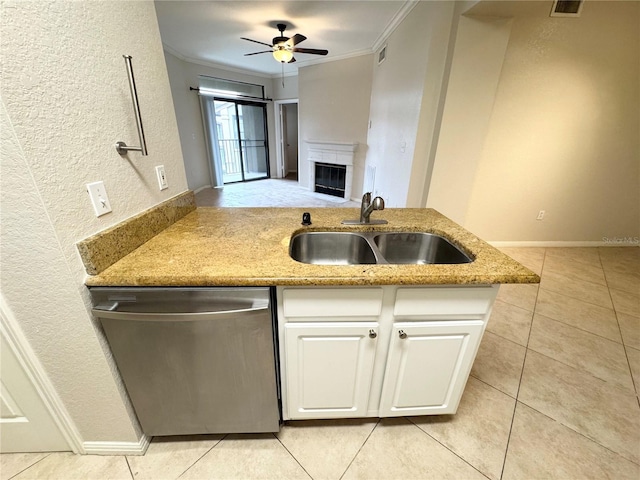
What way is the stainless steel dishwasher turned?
toward the camera

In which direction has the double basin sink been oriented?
toward the camera

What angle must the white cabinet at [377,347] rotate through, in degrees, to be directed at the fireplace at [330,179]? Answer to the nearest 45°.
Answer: approximately 180°

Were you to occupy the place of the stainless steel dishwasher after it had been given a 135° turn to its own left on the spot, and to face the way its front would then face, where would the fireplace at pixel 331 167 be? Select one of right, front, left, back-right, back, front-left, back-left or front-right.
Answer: front

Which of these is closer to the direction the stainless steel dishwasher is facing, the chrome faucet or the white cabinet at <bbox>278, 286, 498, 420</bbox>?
the white cabinet

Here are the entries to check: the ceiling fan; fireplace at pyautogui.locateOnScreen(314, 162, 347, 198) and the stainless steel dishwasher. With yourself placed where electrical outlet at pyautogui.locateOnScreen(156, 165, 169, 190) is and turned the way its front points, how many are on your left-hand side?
2

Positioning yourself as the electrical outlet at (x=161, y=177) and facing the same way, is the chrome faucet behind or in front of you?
in front

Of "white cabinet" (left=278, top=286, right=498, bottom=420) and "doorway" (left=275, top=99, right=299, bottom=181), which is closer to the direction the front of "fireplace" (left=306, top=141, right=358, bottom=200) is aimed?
the white cabinet

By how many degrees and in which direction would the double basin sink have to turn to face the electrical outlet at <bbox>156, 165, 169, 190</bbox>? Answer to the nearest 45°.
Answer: approximately 90° to its right

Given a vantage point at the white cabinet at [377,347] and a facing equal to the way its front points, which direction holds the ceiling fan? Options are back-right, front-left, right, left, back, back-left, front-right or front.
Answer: back-right

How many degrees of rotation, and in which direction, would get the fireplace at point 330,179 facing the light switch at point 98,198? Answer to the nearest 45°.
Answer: approximately 45° to its left

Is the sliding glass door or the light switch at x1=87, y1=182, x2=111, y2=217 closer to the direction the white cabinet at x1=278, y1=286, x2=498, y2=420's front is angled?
the light switch

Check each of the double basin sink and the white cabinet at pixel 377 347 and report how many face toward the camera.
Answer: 2

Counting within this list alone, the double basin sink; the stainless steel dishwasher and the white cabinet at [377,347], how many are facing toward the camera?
3

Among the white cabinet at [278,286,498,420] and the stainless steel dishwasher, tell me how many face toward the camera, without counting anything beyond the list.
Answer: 2

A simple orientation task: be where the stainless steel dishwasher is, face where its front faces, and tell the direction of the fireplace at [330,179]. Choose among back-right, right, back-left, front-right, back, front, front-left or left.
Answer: back-left

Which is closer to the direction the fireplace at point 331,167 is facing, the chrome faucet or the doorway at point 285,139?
the chrome faucet

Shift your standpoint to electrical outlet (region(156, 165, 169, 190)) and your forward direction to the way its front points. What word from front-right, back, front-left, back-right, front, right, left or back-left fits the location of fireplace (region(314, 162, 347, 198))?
left

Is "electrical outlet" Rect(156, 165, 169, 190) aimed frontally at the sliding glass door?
no

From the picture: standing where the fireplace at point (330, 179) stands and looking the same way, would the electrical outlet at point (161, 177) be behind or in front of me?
in front

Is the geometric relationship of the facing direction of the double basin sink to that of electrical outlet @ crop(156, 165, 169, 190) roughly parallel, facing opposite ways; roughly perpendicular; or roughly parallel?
roughly perpendicular
